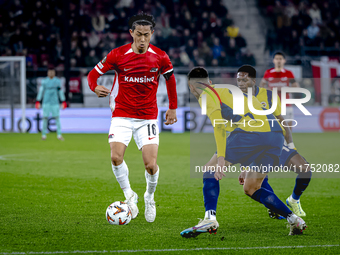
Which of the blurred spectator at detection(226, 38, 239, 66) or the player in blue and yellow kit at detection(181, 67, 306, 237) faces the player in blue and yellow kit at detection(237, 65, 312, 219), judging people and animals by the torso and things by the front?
the blurred spectator

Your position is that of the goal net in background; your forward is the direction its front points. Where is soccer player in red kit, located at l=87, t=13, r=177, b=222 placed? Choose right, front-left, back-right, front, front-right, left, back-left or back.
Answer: front

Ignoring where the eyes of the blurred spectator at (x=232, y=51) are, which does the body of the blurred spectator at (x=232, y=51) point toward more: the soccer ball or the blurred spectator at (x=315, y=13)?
the soccer ball

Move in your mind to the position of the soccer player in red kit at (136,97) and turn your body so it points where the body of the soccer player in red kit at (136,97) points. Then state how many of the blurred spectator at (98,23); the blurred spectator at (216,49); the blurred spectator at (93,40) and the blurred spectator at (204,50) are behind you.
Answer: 4

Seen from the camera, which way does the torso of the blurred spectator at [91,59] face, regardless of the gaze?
toward the camera

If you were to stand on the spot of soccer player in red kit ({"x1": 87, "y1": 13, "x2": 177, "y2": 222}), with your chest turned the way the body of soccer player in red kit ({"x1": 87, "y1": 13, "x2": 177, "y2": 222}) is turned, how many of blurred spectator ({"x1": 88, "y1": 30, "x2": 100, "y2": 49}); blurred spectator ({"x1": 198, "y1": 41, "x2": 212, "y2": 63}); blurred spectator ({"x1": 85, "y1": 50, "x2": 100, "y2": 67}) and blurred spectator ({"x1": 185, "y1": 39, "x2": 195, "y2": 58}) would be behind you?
4

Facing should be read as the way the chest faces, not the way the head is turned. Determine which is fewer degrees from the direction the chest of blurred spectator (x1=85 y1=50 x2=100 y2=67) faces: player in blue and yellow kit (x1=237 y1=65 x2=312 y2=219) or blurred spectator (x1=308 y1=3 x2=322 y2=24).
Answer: the player in blue and yellow kit

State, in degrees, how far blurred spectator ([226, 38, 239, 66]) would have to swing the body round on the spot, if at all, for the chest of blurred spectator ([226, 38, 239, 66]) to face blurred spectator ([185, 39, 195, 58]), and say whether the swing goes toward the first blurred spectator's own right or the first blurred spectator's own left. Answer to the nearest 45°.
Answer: approximately 90° to the first blurred spectator's own right

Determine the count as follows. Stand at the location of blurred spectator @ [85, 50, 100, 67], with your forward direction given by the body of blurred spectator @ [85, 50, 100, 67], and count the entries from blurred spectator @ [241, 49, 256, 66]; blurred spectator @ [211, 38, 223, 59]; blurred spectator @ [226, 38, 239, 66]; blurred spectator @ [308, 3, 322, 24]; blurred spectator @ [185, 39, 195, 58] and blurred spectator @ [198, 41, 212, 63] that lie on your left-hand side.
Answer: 6

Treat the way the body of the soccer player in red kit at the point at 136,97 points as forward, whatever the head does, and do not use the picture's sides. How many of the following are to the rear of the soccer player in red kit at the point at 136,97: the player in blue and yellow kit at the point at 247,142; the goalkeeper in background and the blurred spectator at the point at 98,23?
2

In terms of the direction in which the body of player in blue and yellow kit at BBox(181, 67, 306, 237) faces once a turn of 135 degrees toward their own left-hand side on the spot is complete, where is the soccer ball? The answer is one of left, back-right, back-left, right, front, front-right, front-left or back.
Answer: back-right

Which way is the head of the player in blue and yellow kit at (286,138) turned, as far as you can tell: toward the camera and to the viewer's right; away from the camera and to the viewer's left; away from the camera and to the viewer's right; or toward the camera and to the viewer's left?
toward the camera and to the viewer's left

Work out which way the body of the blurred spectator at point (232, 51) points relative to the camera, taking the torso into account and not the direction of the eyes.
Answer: toward the camera
